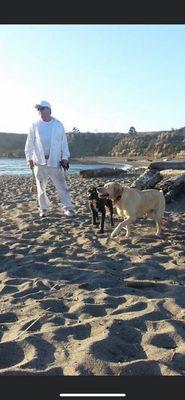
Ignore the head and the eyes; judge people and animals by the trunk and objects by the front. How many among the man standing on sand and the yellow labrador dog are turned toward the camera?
1

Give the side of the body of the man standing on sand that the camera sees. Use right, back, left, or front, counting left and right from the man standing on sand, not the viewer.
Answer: front

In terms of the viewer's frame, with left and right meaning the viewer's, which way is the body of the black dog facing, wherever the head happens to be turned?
facing the viewer and to the left of the viewer

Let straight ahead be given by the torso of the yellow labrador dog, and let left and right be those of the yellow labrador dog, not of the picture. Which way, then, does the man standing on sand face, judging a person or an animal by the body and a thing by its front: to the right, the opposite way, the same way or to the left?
to the left

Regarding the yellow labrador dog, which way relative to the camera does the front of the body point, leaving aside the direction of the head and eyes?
to the viewer's left

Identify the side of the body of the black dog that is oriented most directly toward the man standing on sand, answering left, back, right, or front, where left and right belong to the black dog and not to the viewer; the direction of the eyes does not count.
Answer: right

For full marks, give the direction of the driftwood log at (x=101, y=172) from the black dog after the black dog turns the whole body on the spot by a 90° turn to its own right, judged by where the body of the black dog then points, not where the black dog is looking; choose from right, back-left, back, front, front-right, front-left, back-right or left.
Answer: front-right

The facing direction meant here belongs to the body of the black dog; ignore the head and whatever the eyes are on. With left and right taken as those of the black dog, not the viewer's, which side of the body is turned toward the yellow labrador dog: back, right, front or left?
left

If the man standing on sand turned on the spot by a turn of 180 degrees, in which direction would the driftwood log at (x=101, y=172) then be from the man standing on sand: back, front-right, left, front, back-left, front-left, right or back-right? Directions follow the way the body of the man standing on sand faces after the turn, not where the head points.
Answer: front

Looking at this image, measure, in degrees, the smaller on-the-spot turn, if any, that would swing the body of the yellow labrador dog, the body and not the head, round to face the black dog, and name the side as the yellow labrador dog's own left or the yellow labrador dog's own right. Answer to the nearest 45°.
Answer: approximately 45° to the yellow labrador dog's own right

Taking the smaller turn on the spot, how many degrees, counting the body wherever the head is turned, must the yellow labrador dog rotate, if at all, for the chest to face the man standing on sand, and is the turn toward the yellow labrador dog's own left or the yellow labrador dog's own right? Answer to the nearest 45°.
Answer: approximately 45° to the yellow labrador dog's own right

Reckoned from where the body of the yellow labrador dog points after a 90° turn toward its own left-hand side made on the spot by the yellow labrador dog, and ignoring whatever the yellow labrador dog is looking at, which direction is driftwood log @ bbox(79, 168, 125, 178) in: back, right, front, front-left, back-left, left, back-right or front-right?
back
